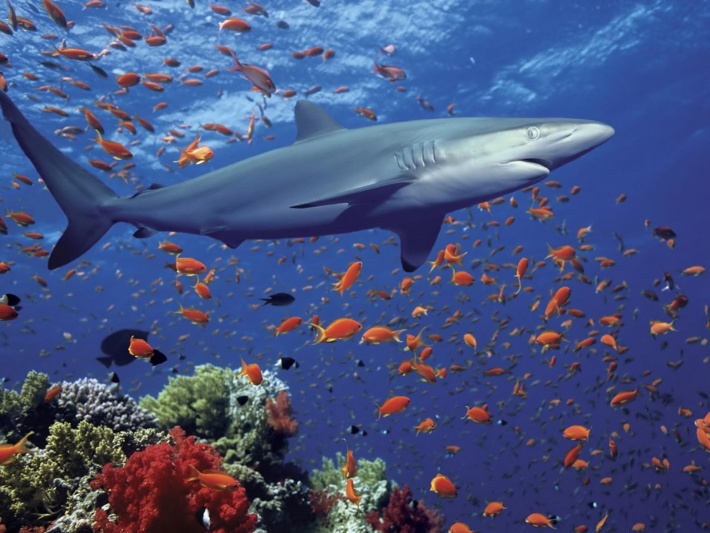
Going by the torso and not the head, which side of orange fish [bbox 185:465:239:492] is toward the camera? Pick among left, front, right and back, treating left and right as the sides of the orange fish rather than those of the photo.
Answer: right

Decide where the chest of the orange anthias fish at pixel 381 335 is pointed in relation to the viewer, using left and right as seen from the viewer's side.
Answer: facing to the left of the viewer

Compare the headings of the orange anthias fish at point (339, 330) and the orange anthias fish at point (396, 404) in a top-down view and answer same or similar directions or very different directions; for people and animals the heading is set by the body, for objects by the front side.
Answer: same or similar directions

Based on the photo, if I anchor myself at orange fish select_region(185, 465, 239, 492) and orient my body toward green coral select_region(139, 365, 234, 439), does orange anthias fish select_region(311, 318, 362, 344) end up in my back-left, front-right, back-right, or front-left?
front-right

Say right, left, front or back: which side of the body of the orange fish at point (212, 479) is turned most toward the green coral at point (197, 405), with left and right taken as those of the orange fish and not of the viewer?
left

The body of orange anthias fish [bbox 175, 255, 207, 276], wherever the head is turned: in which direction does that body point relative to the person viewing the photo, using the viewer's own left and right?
facing to the right of the viewer

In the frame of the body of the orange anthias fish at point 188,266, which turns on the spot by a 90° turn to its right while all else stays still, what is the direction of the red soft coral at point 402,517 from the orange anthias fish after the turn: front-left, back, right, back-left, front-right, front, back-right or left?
front-left

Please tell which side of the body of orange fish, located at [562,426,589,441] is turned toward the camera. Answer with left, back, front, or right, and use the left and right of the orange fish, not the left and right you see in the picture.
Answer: left

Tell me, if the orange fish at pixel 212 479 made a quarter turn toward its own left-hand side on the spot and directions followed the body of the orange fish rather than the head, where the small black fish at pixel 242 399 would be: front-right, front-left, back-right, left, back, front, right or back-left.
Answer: front

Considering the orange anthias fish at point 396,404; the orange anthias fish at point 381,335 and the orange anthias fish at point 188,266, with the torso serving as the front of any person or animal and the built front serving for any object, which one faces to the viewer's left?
the orange anthias fish at point 381,335

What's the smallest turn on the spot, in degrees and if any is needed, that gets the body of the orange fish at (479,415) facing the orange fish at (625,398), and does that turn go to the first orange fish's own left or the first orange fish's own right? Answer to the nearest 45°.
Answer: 0° — it already faces it
